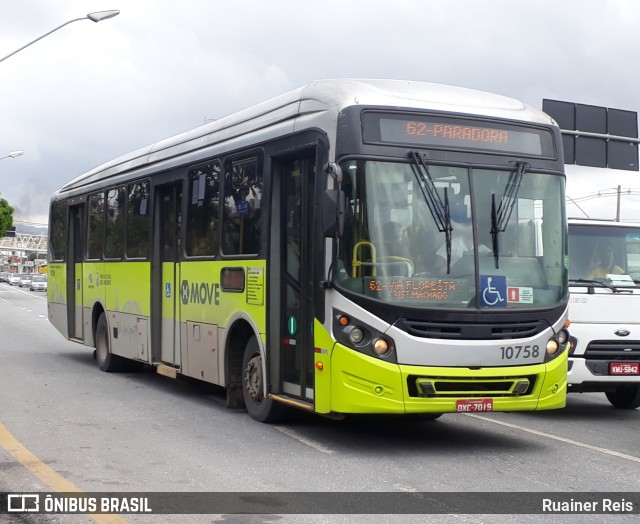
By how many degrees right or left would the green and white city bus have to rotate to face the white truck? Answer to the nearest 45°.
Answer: approximately 90° to its left

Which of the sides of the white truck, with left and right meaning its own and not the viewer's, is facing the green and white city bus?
right

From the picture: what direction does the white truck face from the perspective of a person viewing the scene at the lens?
facing the viewer and to the right of the viewer

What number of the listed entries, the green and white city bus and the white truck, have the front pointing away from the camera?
0

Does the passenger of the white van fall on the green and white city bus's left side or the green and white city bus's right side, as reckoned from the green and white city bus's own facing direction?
on its left
